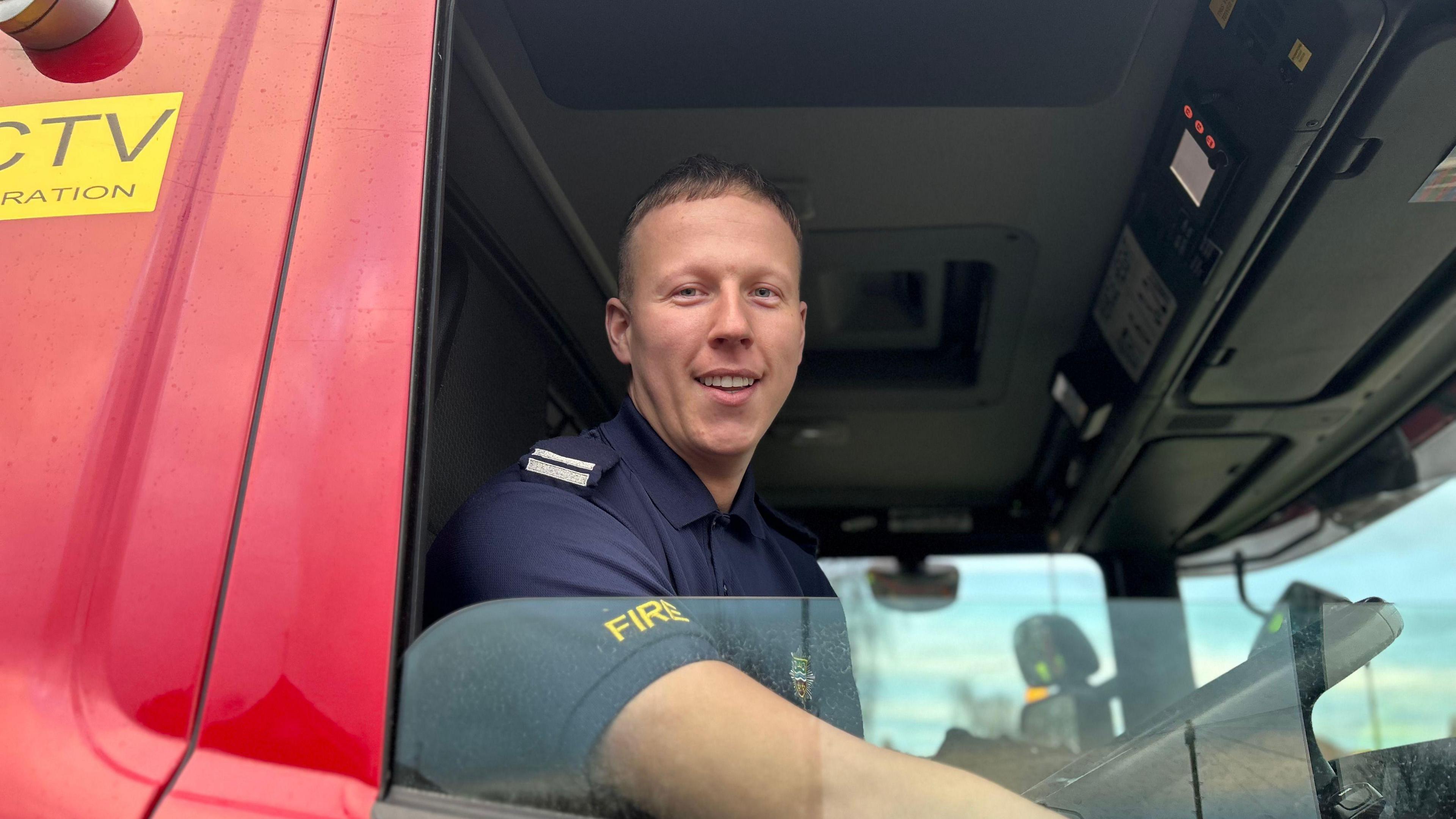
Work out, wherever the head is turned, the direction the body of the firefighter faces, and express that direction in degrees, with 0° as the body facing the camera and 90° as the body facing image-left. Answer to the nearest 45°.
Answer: approximately 315°
